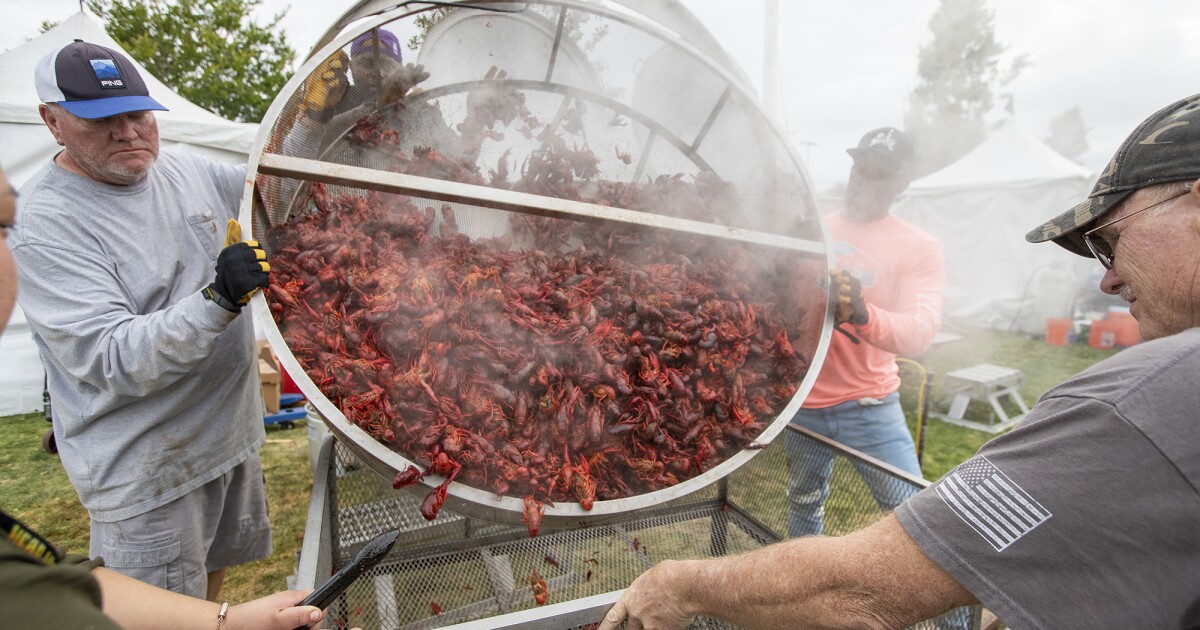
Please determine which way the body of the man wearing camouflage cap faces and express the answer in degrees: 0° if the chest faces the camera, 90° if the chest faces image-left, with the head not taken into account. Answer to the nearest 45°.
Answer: approximately 90°

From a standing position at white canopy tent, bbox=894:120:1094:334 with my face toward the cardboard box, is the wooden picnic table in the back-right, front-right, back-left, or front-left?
front-left

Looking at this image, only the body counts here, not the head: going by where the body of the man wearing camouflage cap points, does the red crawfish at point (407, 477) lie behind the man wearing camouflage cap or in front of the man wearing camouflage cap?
in front

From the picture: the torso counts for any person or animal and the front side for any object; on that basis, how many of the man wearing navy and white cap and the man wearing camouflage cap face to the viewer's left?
1

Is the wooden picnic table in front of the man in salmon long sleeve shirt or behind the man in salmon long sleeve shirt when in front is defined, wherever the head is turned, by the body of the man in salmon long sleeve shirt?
behind

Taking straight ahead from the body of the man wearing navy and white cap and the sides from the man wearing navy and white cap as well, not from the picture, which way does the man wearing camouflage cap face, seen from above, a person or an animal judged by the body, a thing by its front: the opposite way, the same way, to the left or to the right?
the opposite way

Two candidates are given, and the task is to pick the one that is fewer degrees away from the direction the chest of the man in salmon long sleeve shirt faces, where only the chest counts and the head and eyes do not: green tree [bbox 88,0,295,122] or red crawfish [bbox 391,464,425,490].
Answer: the red crawfish

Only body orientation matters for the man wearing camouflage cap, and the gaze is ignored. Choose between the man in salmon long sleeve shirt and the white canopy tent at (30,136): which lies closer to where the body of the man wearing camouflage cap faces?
the white canopy tent

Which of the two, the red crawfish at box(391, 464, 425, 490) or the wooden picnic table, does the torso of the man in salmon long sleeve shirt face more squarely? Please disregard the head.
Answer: the red crawfish

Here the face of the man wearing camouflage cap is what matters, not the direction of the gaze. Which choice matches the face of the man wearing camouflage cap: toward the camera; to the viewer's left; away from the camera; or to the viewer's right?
to the viewer's left

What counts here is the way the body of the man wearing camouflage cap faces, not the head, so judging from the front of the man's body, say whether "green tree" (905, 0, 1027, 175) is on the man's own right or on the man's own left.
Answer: on the man's own right

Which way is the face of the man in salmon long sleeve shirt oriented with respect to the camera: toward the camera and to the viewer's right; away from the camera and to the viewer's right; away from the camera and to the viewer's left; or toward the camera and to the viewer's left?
toward the camera and to the viewer's left

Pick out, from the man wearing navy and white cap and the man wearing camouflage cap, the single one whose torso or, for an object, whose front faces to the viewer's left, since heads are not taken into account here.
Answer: the man wearing camouflage cap

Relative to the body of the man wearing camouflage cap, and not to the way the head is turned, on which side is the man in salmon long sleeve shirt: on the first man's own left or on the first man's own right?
on the first man's own right

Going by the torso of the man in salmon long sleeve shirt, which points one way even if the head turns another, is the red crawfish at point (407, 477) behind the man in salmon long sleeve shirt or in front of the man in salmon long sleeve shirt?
in front

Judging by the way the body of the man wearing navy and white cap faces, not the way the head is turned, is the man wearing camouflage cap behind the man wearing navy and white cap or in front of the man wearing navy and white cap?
in front
